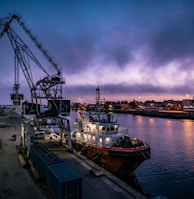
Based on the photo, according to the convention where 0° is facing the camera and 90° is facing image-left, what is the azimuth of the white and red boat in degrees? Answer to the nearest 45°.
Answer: approximately 315°

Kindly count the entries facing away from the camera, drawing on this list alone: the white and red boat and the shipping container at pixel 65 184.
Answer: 0

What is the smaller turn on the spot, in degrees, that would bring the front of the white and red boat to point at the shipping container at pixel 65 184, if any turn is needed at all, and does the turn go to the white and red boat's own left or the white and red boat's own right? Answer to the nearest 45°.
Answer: approximately 45° to the white and red boat's own right
